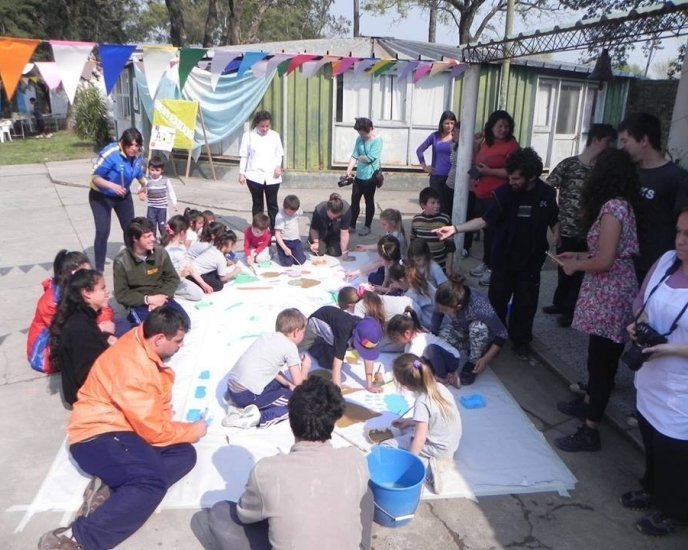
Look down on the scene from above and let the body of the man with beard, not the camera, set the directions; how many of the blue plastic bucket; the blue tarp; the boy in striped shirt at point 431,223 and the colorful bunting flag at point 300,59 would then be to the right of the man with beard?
3

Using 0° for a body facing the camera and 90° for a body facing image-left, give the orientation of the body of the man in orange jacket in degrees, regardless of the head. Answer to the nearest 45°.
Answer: approximately 270°

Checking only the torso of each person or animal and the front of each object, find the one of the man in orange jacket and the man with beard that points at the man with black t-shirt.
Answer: the man in orange jacket

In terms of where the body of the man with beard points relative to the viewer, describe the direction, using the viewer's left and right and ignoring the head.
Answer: facing the viewer and to the left of the viewer

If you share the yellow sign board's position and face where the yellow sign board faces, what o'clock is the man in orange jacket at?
The man in orange jacket is roughly at 12 o'clock from the yellow sign board.

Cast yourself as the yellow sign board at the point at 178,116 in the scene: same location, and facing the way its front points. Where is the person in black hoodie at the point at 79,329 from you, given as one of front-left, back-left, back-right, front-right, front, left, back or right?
front

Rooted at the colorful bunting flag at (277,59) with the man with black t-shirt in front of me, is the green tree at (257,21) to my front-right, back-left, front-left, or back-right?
back-left

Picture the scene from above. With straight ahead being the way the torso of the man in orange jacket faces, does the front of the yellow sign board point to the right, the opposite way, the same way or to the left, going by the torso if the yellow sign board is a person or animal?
to the right

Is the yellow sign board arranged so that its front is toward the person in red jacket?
yes

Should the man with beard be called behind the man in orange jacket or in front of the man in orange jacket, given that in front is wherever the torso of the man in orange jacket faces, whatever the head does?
in front
